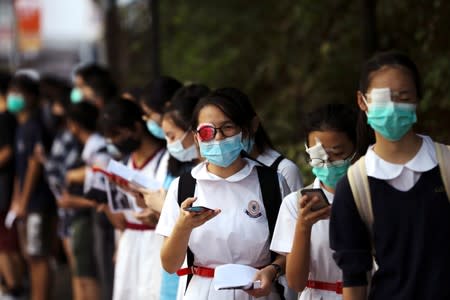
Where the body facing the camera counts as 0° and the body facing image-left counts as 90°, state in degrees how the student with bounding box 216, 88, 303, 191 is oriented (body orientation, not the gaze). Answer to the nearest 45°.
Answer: approximately 45°

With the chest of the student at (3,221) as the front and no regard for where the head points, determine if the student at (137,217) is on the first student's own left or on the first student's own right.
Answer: on the first student's own left

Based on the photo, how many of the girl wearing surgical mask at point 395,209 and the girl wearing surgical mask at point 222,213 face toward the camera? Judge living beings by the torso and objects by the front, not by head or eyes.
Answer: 2

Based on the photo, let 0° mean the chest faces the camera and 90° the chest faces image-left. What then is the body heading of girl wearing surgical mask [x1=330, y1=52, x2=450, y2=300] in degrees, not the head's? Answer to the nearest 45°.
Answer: approximately 0°

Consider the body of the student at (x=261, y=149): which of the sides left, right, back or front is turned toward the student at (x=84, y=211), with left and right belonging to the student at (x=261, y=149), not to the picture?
right
